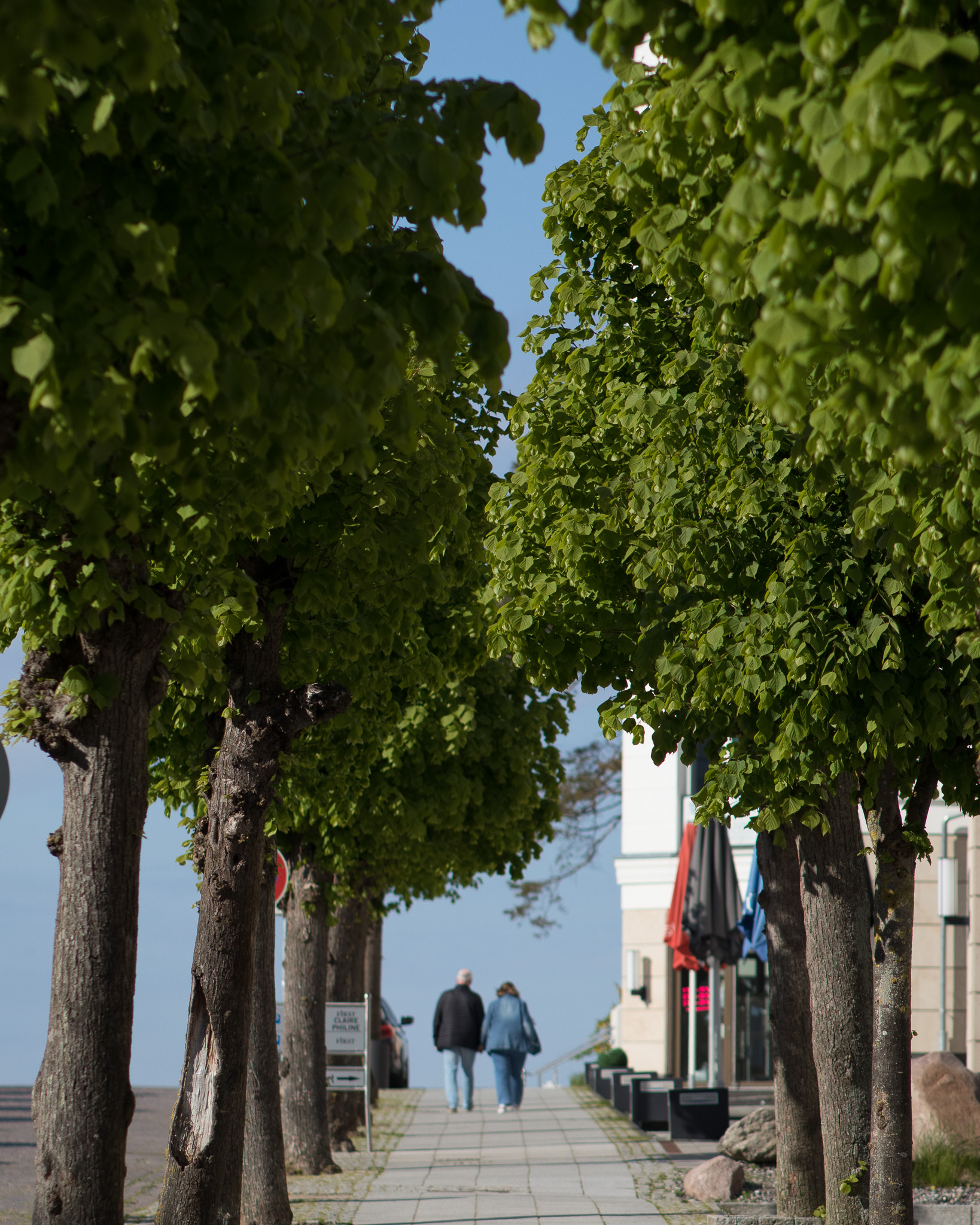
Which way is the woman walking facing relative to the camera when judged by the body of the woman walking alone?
away from the camera

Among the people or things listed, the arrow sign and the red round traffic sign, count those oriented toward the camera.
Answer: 2

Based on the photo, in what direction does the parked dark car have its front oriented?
away from the camera

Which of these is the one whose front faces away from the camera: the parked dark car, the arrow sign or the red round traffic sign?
the parked dark car

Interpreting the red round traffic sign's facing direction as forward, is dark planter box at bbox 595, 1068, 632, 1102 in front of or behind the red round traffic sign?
behind

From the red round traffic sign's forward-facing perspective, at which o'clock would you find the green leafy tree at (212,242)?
The green leafy tree is roughly at 12 o'clock from the red round traffic sign.

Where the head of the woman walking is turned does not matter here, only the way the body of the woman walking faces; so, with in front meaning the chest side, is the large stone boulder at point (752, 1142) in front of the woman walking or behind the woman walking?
behind
